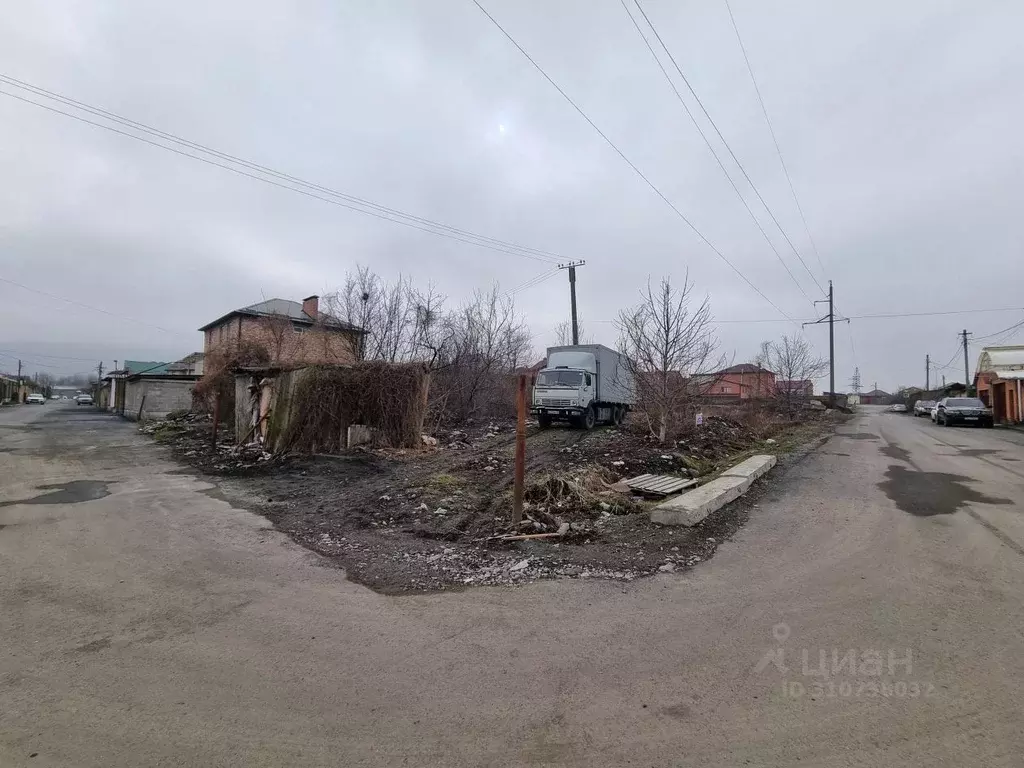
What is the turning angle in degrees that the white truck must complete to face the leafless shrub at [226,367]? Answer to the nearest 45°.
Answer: approximately 45° to its right

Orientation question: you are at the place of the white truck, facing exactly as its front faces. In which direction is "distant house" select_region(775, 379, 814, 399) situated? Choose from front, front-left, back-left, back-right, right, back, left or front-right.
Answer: back

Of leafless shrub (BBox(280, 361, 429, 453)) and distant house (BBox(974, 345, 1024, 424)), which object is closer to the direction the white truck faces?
the leafless shrub

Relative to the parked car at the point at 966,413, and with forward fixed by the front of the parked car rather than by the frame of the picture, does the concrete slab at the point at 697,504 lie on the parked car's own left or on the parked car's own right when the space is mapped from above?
on the parked car's own right

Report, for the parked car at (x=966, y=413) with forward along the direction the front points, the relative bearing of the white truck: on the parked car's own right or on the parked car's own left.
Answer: on the parked car's own right

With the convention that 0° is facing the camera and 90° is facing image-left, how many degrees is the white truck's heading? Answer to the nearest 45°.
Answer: approximately 45°

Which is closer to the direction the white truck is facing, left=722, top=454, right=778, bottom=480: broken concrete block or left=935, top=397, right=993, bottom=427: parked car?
the broken concrete block

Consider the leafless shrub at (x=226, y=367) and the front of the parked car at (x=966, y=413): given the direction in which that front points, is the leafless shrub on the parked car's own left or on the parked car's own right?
on the parked car's own right

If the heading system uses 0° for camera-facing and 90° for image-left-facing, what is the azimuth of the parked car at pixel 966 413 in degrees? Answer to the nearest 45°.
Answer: approximately 315°
